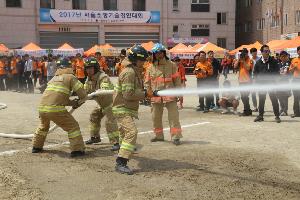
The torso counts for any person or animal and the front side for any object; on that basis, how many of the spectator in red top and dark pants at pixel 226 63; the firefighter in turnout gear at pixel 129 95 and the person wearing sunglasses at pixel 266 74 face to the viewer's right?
1

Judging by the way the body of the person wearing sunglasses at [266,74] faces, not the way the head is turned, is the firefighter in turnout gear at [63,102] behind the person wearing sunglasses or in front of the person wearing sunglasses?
in front

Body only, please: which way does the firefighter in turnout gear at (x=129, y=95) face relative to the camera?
to the viewer's right

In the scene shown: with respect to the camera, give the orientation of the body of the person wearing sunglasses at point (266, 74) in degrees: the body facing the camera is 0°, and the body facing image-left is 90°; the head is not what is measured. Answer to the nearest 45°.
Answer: approximately 0°

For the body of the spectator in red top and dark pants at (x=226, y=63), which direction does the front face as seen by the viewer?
toward the camera

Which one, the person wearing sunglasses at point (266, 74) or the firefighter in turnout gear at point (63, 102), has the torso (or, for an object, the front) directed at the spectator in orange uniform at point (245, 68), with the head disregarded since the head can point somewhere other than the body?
the firefighter in turnout gear

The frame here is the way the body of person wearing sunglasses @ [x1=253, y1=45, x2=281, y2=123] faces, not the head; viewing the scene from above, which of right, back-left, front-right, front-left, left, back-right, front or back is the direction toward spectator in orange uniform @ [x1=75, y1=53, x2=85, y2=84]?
back-right

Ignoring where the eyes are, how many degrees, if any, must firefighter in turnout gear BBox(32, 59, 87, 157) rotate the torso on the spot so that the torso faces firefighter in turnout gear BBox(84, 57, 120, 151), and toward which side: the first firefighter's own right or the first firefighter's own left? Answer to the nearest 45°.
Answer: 0° — they already face them

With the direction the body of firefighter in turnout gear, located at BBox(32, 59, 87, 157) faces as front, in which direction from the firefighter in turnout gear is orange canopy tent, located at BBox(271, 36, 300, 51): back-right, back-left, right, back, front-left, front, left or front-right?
front

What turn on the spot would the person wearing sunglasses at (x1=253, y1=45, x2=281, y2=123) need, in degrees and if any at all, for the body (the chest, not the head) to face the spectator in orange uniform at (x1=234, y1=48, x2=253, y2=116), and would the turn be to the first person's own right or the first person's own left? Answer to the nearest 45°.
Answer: approximately 135° to the first person's own right

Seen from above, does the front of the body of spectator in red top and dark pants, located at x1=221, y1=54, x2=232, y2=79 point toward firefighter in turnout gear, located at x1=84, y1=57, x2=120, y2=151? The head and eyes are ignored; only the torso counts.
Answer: yes

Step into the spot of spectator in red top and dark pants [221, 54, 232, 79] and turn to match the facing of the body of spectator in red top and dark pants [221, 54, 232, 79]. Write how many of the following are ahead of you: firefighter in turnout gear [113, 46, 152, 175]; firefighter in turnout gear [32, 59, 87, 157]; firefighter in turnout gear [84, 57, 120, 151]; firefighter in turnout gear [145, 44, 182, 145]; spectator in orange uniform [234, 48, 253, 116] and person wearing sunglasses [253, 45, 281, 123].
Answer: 6

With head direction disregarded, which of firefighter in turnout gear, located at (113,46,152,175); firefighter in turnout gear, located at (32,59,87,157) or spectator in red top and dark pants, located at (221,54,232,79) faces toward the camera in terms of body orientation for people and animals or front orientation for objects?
the spectator in red top and dark pants

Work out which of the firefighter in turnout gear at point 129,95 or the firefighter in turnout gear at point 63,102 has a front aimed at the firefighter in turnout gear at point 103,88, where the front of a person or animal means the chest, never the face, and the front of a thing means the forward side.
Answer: the firefighter in turnout gear at point 63,102

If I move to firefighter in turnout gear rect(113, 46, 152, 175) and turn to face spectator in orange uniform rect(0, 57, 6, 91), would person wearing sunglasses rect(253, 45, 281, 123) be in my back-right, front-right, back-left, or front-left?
front-right

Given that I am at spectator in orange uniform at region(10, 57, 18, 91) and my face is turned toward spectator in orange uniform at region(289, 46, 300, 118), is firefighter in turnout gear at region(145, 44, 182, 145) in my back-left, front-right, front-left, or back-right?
front-right
